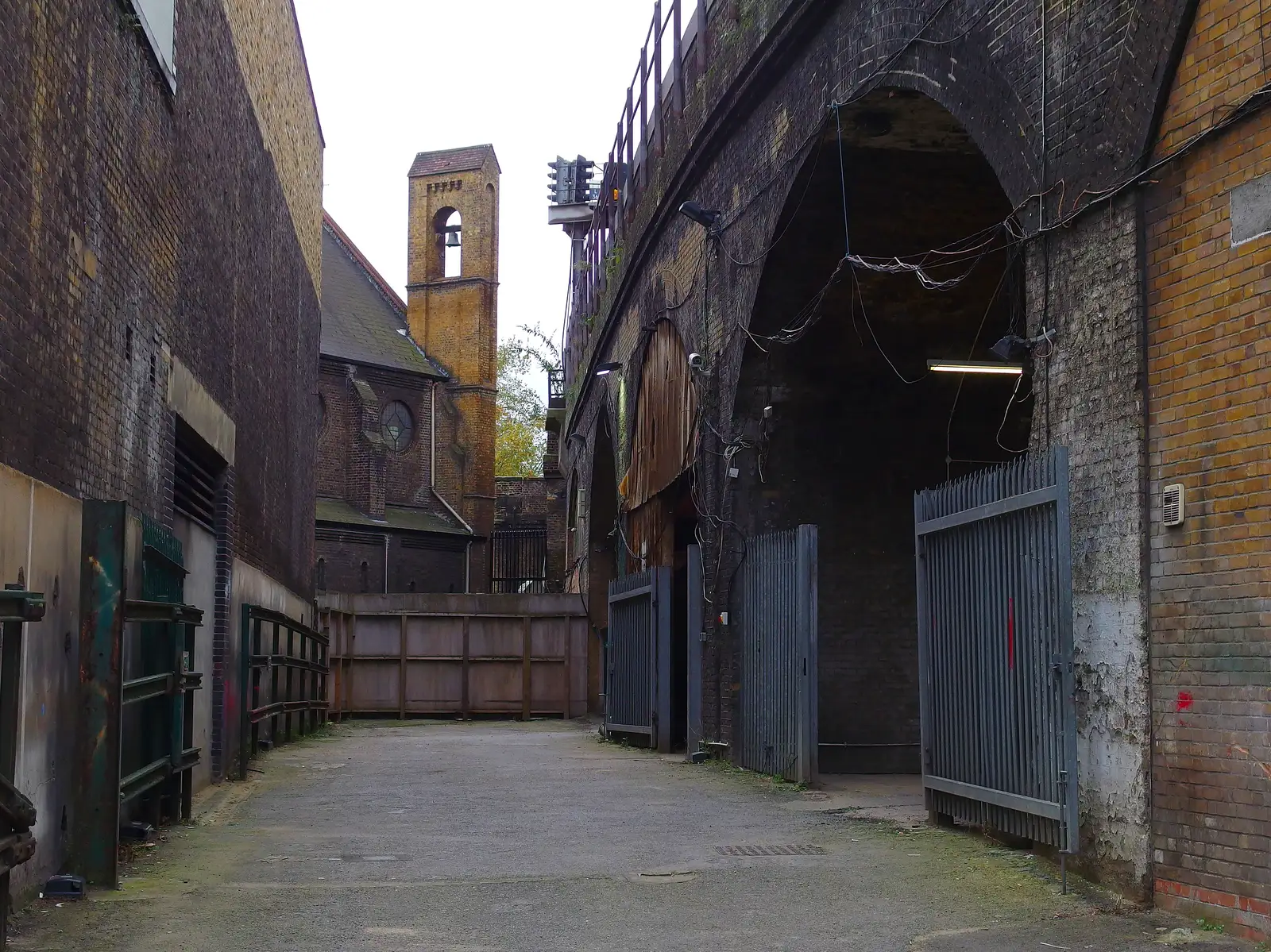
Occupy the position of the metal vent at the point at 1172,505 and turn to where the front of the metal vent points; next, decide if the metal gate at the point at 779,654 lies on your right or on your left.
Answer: on your right

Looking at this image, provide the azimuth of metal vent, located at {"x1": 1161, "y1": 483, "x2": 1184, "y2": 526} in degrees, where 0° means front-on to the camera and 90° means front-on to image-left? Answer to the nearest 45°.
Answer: approximately 45°

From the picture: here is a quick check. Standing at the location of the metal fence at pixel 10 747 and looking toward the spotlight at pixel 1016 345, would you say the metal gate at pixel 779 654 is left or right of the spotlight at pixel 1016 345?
left

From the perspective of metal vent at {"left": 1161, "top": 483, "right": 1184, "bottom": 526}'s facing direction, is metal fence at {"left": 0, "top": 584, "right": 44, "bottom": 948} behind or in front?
in front

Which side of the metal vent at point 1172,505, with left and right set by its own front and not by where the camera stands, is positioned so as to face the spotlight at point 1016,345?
right

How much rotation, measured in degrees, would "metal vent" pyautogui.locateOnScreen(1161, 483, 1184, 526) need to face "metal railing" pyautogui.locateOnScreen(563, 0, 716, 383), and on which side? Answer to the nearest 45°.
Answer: approximately 90° to its right

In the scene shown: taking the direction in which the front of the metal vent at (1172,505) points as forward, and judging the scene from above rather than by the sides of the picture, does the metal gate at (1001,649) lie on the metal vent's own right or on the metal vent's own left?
on the metal vent's own right

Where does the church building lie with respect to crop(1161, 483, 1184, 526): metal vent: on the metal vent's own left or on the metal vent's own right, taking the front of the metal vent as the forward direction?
on the metal vent's own right
